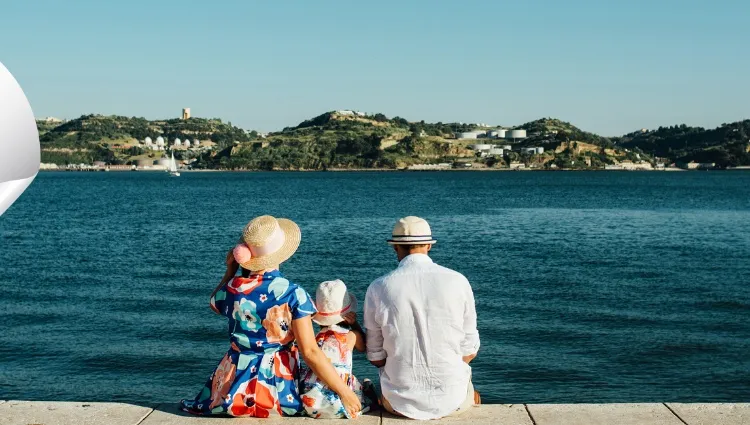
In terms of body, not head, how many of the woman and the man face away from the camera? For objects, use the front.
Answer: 2

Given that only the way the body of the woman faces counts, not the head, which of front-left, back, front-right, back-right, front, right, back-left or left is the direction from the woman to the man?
right

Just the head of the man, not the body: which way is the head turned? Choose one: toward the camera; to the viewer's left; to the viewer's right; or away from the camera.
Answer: away from the camera

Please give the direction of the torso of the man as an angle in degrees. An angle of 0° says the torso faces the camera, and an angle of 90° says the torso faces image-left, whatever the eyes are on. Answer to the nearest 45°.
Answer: approximately 180°

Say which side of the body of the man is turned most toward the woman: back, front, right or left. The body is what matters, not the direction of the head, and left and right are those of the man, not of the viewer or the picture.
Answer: left

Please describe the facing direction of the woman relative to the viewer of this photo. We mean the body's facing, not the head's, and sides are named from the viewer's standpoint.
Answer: facing away from the viewer

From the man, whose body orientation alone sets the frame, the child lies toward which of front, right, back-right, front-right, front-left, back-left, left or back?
left

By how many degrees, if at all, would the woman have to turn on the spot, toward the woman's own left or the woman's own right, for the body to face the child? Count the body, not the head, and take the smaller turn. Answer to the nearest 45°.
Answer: approximately 90° to the woman's own right

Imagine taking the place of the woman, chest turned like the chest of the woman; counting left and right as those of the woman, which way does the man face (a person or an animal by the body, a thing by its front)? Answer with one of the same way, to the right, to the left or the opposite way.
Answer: the same way

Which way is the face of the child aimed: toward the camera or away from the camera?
away from the camera
